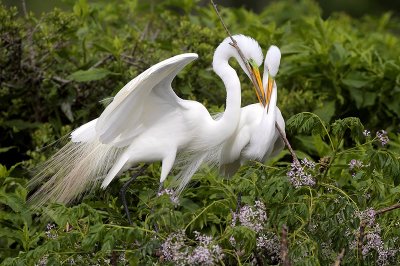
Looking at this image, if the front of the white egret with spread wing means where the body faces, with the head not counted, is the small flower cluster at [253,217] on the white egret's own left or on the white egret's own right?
on the white egret's own right

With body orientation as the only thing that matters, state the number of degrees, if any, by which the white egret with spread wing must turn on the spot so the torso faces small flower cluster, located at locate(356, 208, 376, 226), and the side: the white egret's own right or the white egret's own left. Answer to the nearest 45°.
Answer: approximately 45° to the white egret's own right

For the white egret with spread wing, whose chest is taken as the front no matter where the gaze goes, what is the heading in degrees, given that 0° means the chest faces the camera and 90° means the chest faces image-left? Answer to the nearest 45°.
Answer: approximately 270°

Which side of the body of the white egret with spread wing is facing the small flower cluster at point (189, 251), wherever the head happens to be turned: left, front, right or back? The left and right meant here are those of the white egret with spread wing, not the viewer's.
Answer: right

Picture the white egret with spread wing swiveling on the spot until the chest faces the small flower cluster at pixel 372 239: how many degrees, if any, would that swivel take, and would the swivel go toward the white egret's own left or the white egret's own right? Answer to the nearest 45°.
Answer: approximately 45° to the white egret's own right
